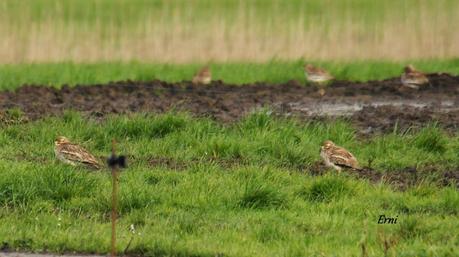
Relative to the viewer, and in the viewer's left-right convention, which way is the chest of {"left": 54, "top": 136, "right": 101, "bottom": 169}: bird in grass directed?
facing to the left of the viewer

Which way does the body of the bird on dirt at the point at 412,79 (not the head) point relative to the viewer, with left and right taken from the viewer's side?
facing to the left of the viewer

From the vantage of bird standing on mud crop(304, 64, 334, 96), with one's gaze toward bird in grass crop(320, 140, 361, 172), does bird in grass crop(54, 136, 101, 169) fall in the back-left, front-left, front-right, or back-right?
front-right

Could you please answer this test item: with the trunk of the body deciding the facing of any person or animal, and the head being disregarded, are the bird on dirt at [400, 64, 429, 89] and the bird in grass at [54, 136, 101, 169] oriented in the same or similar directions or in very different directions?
same or similar directions

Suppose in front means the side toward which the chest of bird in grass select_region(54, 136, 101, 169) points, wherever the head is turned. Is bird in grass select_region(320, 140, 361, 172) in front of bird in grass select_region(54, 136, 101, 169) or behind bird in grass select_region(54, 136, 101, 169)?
behind

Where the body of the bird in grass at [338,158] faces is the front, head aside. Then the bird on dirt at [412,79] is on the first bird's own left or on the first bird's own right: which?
on the first bird's own right

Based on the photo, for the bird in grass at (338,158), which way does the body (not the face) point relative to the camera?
to the viewer's left

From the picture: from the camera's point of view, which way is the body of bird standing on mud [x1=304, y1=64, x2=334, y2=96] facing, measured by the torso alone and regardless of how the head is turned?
to the viewer's left
